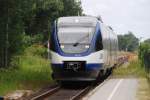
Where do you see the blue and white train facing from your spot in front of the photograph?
facing the viewer
